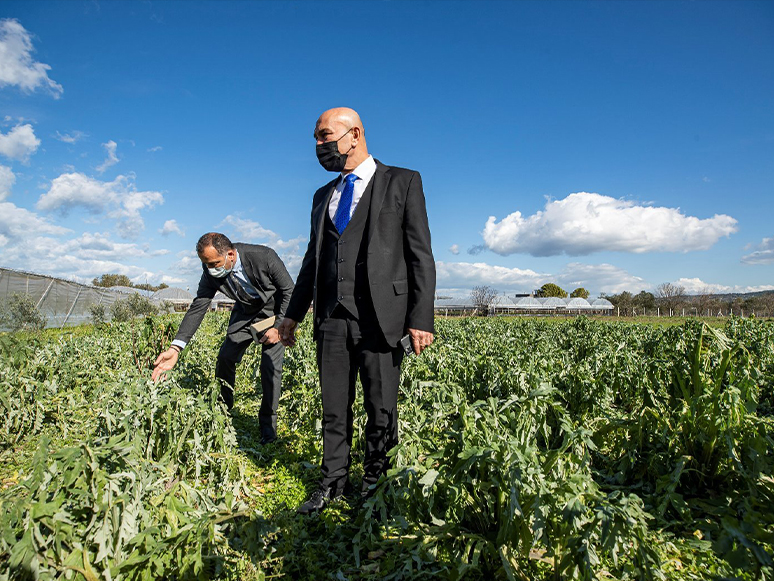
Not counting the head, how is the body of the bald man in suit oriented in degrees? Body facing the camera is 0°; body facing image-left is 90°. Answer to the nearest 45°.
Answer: approximately 45°

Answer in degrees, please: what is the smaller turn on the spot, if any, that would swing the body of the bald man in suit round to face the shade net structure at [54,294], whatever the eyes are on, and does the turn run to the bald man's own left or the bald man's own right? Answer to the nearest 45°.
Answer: approximately 90° to the bald man's own right

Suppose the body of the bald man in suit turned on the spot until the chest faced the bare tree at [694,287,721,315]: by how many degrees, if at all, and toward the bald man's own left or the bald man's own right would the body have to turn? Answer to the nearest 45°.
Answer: approximately 180°

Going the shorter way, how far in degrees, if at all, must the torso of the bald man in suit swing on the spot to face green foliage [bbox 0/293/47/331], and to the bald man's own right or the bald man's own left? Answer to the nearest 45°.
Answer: approximately 90° to the bald man's own right
